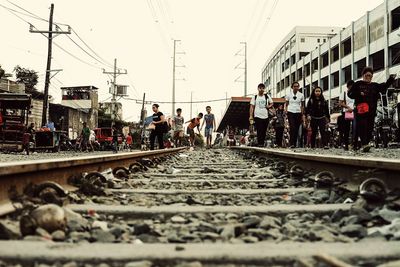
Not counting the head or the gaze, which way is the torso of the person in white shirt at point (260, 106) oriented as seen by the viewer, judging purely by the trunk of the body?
toward the camera

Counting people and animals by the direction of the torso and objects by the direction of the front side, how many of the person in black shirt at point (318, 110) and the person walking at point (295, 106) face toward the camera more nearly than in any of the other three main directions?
2

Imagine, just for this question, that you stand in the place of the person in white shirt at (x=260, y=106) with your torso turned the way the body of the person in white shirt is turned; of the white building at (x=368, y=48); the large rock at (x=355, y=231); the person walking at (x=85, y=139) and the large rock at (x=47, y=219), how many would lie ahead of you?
2

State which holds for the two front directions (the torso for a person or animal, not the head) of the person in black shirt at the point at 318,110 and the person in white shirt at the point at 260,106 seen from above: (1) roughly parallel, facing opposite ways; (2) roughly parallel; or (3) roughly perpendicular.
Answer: roughly parallel

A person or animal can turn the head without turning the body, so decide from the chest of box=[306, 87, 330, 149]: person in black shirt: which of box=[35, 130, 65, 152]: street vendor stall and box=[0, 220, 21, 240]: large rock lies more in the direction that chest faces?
the large rock

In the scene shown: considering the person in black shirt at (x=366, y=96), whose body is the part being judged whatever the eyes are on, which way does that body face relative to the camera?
toward the camera

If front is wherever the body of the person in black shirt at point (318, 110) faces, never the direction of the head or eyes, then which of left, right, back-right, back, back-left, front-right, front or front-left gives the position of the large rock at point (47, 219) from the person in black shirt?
front

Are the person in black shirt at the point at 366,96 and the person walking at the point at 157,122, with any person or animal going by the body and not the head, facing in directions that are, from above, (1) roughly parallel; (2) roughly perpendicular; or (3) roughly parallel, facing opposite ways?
roughly parallel

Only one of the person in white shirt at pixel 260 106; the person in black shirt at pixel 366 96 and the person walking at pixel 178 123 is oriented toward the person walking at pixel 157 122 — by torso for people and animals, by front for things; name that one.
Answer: the person walking at pixel 178 123

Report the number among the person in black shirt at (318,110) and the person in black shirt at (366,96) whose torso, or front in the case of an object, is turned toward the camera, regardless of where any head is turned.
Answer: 2

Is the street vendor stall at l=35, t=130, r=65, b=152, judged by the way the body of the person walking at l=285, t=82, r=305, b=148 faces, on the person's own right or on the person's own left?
on the person's own right

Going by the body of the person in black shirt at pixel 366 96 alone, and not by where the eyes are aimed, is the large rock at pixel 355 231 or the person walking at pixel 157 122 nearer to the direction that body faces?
the large rock

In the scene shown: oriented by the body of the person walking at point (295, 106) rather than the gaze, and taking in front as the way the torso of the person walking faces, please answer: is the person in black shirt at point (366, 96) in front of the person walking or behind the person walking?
in front

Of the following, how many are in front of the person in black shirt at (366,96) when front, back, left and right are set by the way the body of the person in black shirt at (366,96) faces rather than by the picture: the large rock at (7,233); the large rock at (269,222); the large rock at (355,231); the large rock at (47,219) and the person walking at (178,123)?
4

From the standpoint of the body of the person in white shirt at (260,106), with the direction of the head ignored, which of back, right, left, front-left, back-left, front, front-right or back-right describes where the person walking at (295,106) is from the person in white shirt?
back-left

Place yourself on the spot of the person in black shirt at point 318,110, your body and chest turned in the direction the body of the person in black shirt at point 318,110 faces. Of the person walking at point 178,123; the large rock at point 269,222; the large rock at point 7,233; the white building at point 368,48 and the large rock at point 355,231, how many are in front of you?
3
